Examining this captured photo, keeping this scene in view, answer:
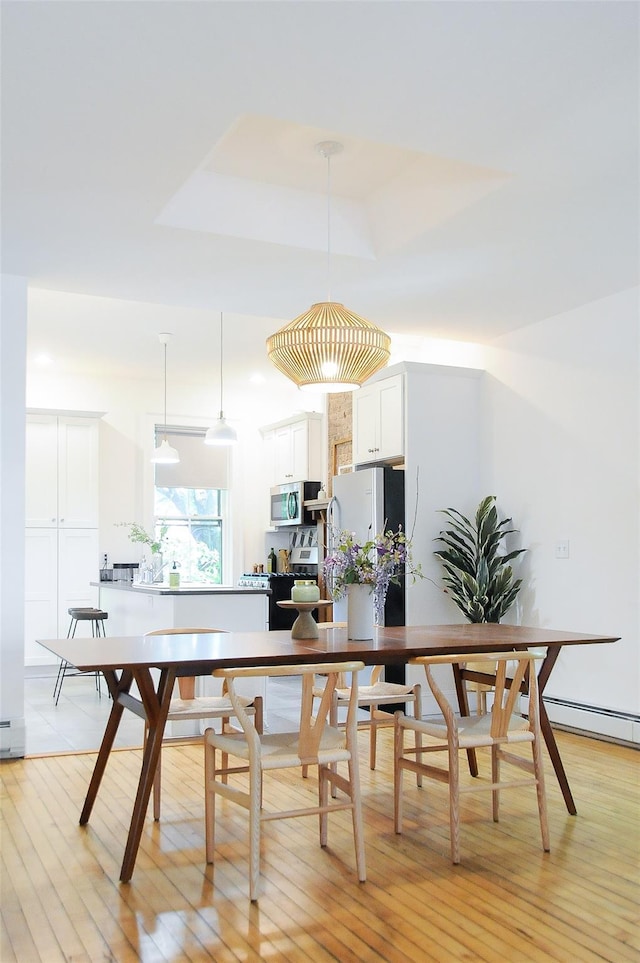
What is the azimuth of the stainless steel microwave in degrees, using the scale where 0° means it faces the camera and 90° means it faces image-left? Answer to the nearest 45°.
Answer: approximately 45°

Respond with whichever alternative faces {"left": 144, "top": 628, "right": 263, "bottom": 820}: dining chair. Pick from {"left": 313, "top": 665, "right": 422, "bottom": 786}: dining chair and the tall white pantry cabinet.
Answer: the tall white pantry cabinet

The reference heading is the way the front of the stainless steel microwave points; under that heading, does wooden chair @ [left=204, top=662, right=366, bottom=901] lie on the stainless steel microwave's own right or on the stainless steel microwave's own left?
on the stainless steel microwave's own left

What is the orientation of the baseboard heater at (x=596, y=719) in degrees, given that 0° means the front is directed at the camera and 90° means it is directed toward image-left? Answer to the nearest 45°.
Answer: approximately 45°
